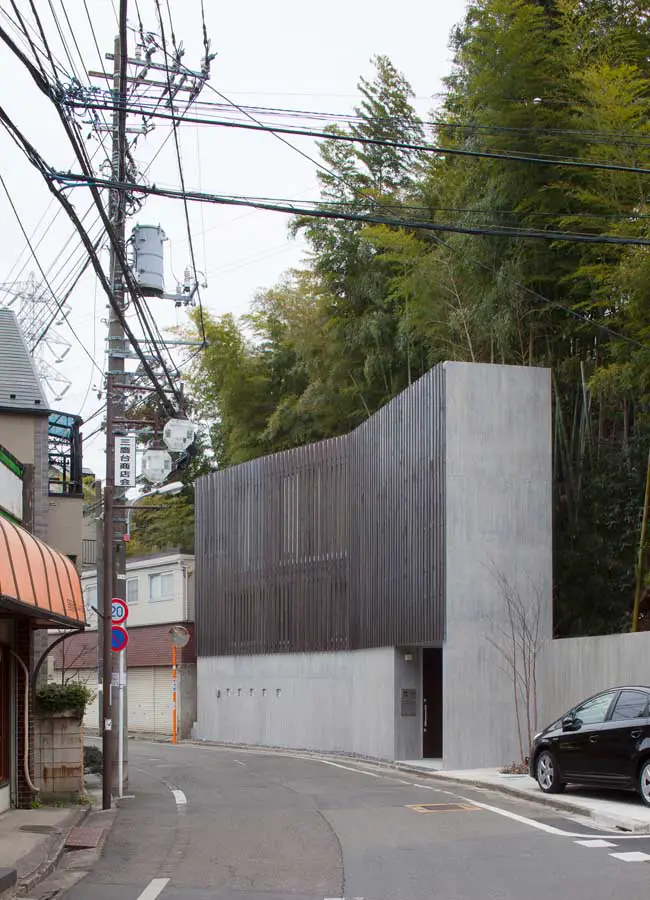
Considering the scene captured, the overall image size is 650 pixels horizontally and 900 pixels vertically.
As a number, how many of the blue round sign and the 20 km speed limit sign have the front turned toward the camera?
2

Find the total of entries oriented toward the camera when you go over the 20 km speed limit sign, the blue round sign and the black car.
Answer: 2

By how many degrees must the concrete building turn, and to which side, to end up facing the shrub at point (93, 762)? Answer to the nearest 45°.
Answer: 0° — it already faces it

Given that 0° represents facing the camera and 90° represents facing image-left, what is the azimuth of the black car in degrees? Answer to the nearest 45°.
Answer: approximately 135°

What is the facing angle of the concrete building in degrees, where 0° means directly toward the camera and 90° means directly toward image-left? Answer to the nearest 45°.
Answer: approximately 45°

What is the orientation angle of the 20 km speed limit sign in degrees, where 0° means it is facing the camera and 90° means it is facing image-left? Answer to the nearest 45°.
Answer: approximately 0°

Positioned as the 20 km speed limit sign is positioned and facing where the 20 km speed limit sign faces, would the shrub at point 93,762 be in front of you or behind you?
behind

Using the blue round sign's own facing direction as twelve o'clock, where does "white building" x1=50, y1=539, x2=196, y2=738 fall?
The white building is roughly at 6 o'clock from the blue round sign.

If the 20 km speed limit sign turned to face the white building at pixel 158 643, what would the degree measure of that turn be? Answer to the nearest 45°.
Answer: approximately 180°
